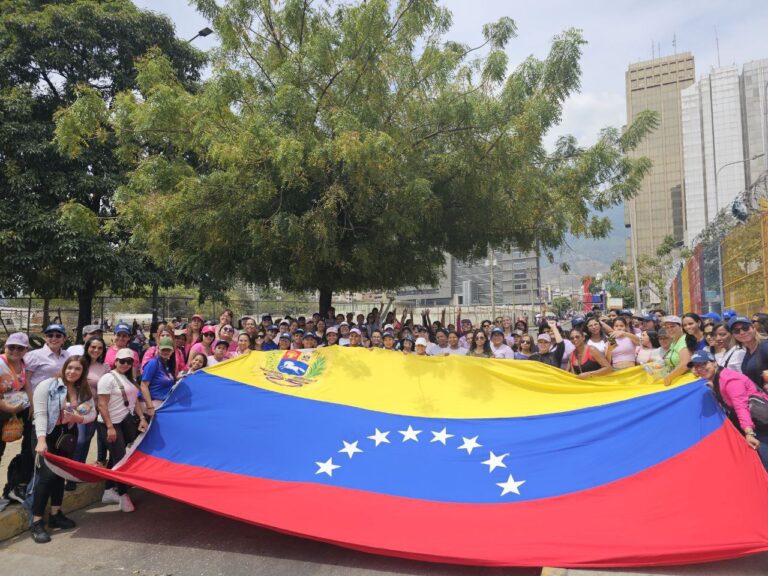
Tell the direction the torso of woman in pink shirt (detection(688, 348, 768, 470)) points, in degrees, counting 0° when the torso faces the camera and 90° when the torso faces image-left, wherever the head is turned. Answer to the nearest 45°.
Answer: approximately 45°

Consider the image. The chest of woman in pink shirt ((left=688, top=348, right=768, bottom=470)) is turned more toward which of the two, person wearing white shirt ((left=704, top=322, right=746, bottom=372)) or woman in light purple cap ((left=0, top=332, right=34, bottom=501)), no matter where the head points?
the woman in light purple cap

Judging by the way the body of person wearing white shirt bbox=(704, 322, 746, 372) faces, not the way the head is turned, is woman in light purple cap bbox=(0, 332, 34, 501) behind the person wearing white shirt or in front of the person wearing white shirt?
in front

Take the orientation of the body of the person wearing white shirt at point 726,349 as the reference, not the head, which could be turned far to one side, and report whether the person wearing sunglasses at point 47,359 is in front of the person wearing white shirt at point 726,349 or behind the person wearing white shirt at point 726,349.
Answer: in front

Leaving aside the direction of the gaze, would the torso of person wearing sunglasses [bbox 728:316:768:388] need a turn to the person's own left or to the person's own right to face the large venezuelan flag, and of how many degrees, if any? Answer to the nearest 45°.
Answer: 0° — they already face it

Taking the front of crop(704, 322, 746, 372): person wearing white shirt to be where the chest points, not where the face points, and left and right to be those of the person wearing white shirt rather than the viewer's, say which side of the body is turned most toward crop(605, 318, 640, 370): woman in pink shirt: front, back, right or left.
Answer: right

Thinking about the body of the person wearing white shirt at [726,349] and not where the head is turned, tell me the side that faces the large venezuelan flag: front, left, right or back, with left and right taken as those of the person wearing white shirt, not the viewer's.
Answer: front
